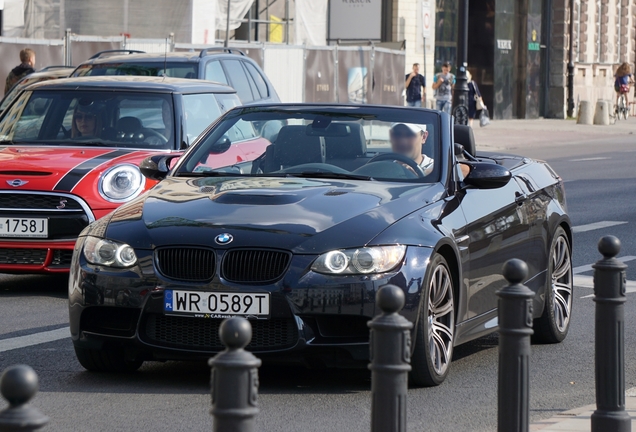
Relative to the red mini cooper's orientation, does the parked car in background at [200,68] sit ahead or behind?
behind

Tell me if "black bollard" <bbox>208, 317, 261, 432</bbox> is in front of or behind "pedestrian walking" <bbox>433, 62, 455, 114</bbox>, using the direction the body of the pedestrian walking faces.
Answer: in front

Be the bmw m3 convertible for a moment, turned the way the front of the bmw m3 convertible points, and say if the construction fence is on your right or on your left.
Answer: on your right

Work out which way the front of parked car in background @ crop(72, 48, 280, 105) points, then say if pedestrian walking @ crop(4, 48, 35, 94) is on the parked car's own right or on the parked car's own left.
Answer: on the parked car's own right

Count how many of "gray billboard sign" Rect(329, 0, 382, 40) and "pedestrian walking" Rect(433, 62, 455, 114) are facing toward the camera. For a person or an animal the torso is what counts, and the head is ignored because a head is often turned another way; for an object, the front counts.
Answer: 2

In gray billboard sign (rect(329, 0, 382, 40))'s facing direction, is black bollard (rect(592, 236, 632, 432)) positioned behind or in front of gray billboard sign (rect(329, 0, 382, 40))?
in front
